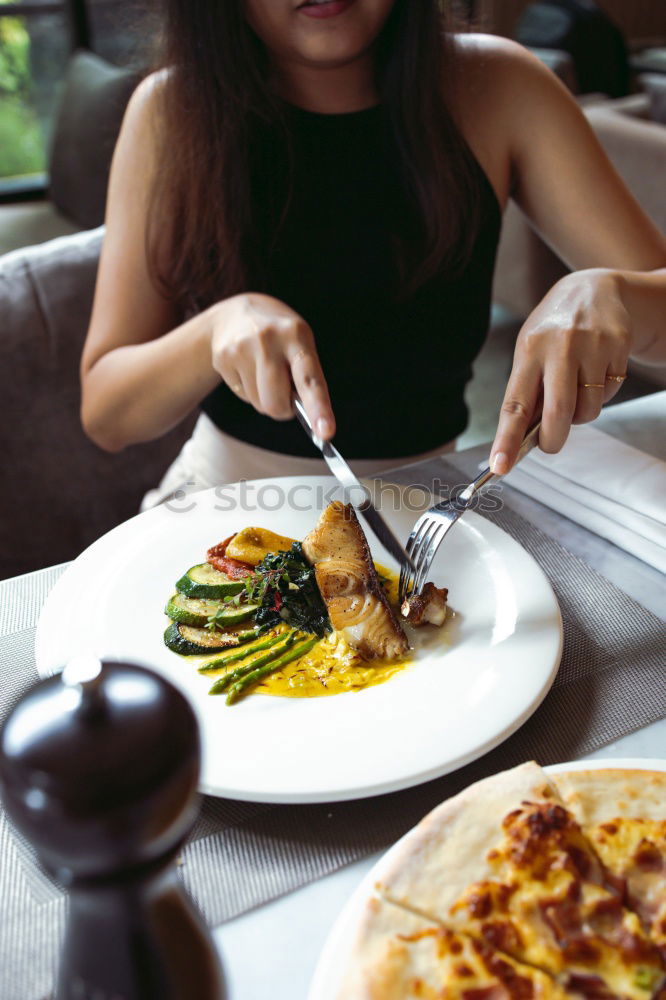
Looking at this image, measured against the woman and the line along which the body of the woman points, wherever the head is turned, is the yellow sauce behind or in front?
in front

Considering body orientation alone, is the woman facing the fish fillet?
yes

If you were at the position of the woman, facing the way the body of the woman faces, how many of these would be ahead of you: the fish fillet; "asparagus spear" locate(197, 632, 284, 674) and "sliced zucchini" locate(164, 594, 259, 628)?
3

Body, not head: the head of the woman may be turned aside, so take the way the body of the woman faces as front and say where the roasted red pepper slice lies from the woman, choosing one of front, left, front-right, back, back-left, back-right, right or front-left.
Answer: front

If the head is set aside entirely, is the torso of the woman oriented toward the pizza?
yes

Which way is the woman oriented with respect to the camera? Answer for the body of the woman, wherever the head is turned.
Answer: toward the camera

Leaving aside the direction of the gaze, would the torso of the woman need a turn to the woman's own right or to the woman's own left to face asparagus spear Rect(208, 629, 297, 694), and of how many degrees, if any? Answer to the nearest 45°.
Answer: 0° — they already face it

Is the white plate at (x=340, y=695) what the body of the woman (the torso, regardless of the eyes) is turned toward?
yes

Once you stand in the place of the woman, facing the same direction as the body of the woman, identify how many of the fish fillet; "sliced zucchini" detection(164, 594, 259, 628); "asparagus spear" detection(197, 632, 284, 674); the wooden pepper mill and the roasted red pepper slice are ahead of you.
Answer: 5

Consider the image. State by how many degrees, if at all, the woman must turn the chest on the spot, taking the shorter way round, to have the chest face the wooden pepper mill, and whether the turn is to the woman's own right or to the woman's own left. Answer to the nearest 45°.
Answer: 0° — they already face it

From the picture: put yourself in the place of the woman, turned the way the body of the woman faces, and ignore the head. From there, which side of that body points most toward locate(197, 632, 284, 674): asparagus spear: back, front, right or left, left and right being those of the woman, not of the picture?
front

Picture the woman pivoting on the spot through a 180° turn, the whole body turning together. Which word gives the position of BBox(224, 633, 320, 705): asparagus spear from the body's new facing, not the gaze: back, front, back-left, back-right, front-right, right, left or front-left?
back

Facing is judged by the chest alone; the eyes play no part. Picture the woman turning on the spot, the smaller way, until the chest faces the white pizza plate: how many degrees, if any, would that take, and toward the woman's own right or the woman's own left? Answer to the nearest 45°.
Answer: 0° — they already face it
